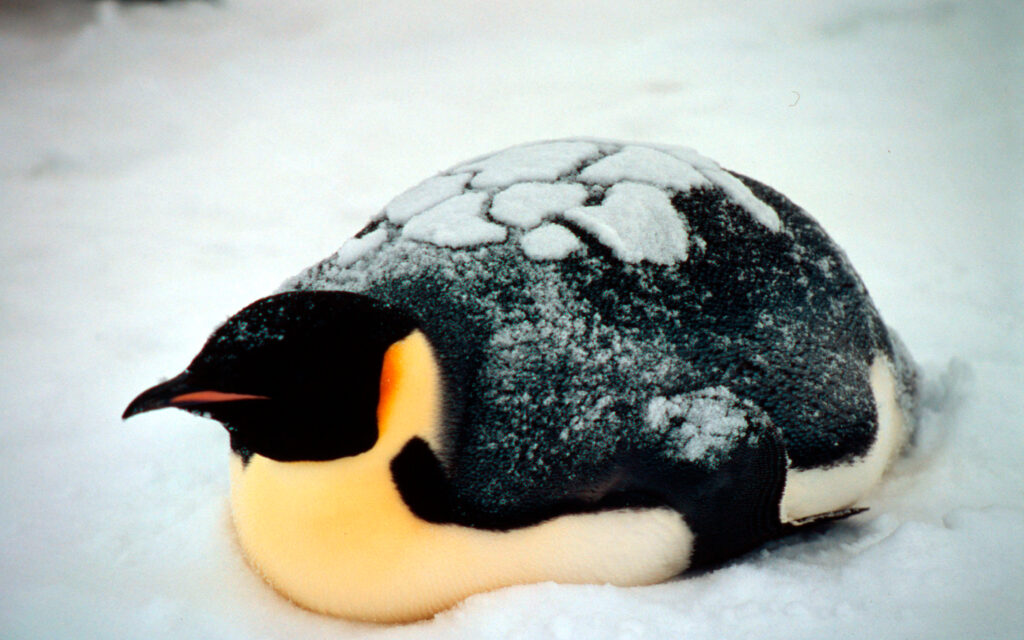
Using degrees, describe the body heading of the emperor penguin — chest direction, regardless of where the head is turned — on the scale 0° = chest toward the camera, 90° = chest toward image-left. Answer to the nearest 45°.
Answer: approximately 45°
